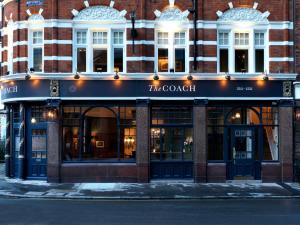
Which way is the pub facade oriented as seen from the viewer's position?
toward the camera
